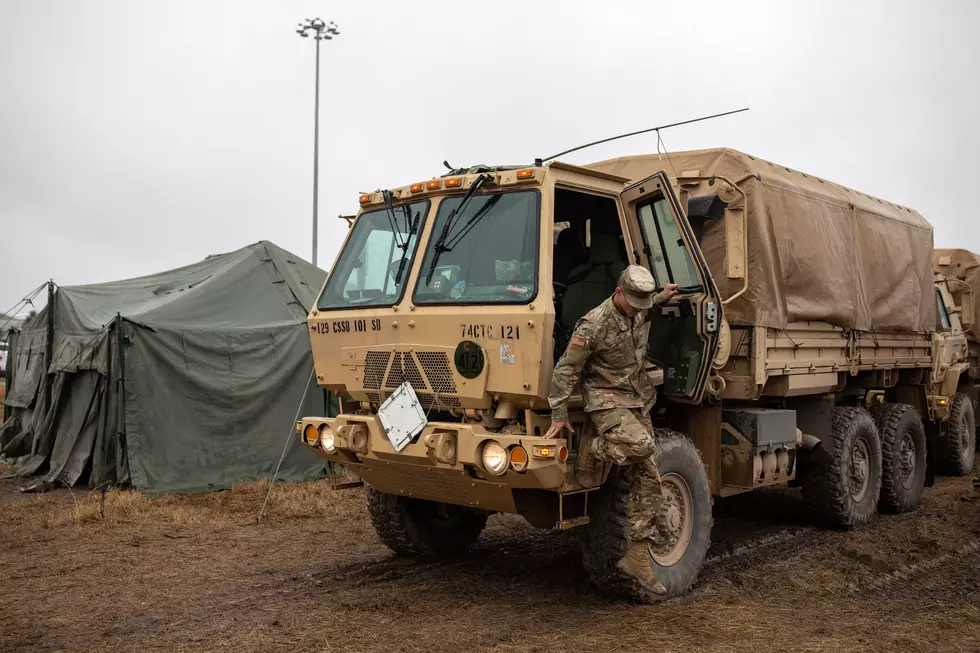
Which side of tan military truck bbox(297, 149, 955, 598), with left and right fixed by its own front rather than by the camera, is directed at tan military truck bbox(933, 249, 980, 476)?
back

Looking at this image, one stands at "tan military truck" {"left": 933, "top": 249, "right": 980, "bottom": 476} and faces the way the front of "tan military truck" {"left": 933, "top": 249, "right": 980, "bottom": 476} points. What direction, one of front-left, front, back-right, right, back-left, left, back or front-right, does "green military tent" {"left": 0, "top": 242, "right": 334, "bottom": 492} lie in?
front

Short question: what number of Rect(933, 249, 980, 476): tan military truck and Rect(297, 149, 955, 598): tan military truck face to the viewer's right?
0

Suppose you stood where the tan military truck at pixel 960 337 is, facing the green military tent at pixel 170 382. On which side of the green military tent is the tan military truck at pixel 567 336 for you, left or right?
left

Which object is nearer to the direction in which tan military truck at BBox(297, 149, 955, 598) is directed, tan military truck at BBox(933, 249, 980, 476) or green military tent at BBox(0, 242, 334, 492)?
the green military tent

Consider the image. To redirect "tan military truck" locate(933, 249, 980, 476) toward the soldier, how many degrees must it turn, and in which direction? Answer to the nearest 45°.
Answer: approximately 45° to its left

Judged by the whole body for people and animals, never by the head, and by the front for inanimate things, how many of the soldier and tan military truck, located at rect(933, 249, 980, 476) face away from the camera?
0

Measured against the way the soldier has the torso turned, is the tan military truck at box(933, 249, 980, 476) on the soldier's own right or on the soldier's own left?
on the soldier's own left

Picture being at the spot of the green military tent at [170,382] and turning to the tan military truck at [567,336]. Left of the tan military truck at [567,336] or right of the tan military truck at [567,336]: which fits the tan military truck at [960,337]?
left

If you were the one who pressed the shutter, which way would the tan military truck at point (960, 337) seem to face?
facing the viewer and to the left of the viewer

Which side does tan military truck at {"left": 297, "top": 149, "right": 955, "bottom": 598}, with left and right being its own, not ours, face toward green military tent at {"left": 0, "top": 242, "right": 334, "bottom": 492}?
right

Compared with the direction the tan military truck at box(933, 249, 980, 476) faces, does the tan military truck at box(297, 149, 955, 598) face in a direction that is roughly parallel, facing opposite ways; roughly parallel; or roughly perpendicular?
roughly parallel
